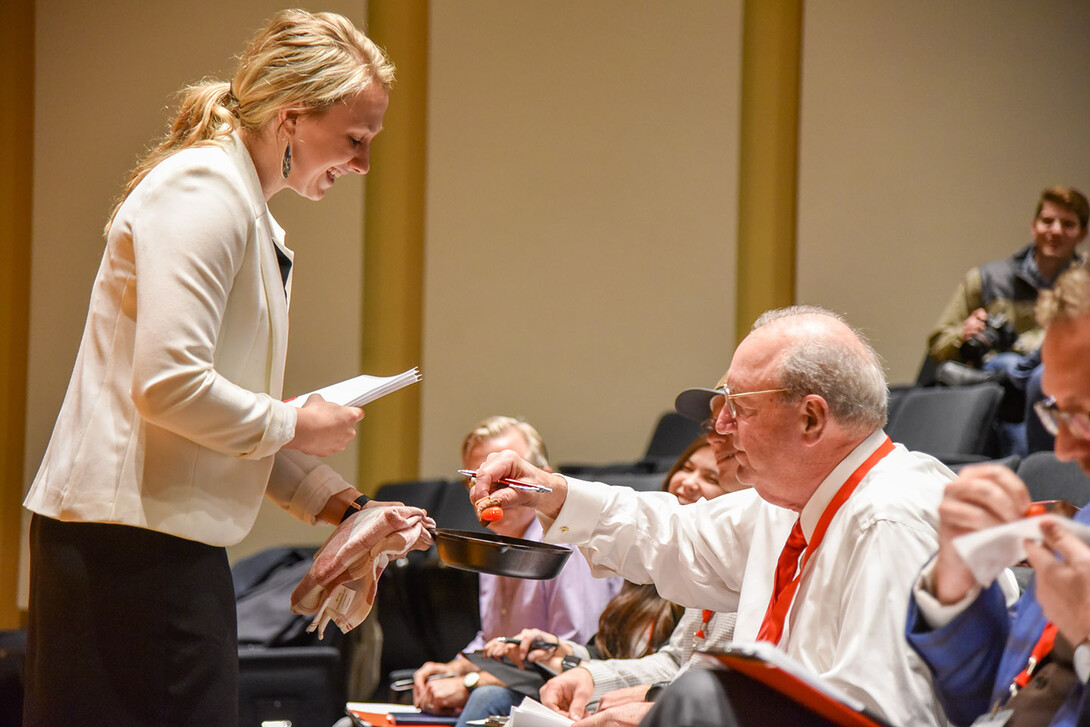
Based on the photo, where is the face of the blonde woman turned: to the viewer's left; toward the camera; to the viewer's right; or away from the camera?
to the viewer's right

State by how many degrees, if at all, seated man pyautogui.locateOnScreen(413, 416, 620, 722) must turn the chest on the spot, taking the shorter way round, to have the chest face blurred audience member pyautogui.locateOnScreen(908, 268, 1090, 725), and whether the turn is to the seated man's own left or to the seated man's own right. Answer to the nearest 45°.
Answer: approximately 45° to the seated man's own left

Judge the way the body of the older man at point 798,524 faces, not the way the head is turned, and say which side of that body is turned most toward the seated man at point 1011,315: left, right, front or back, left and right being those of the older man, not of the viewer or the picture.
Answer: right

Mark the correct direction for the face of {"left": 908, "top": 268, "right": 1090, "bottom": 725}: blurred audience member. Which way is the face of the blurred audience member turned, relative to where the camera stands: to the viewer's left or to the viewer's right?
to the viewer's left

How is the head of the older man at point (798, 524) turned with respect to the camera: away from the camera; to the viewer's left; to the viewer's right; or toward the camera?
to the viewer's left

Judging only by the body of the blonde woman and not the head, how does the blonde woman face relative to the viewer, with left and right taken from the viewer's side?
facing to the right of the viewer

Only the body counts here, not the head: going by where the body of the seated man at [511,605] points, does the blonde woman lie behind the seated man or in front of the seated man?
in front

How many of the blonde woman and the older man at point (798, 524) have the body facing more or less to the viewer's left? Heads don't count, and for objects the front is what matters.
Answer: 1

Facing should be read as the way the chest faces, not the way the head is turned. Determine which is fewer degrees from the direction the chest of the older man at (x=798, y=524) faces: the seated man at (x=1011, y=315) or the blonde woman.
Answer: the blonde woman

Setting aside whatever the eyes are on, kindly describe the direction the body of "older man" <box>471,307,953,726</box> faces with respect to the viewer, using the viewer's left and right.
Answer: facing to the left of the viewer
